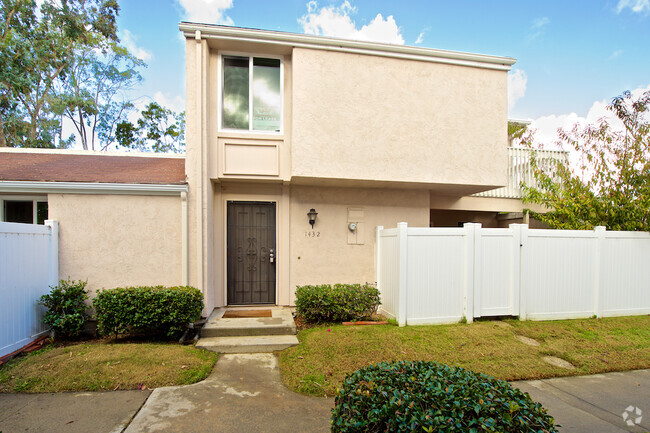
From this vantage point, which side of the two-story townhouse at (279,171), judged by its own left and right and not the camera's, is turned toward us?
front

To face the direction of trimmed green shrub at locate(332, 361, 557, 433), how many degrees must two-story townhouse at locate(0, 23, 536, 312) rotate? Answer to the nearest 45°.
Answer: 0° — it already faces it

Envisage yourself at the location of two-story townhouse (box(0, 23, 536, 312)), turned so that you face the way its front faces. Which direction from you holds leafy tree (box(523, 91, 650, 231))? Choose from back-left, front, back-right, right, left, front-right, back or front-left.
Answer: left

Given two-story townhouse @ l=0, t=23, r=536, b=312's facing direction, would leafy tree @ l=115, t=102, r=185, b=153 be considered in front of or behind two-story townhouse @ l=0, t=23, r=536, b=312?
behind

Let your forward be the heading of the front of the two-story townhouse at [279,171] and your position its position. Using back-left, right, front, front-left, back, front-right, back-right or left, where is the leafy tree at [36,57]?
back-right

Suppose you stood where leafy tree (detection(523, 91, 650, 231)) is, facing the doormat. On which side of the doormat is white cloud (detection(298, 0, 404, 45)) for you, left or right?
right
